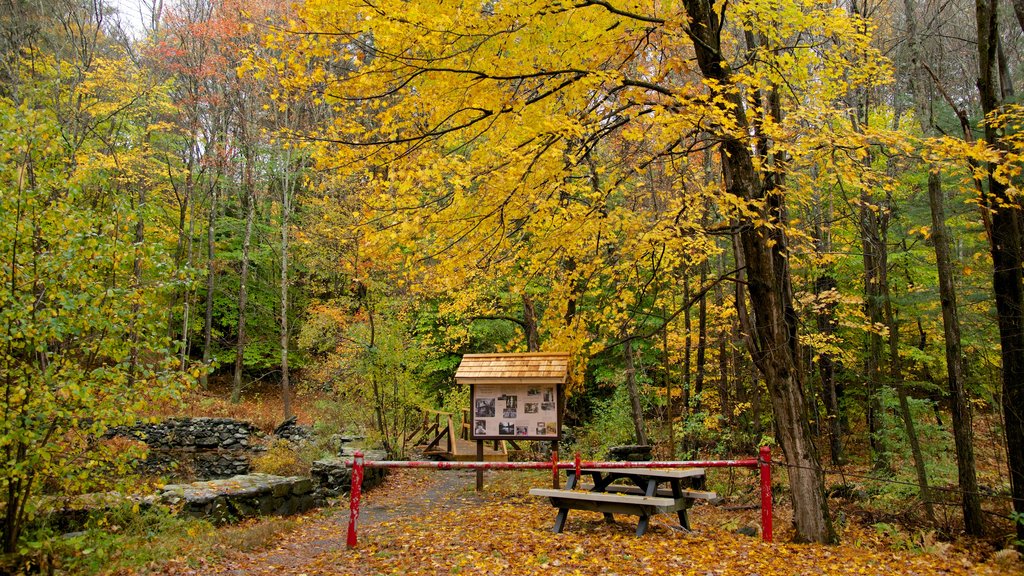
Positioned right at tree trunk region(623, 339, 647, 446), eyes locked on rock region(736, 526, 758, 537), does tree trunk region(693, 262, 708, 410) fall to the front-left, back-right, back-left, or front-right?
back-left

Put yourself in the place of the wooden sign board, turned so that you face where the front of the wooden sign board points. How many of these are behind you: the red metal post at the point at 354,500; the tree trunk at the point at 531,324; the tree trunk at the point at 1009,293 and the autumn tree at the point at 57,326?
1

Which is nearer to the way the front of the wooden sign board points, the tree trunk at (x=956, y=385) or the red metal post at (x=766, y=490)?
the red metal post

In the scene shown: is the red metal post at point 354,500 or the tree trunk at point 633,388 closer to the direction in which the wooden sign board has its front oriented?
the red metal post

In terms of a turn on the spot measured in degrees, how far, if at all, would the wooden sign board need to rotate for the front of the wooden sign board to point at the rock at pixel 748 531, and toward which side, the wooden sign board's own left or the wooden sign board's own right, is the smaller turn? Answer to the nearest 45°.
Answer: approximately 45° to the wooden sign board's own left

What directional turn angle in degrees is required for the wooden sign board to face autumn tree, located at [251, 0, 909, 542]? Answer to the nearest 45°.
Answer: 0° — it already faces it

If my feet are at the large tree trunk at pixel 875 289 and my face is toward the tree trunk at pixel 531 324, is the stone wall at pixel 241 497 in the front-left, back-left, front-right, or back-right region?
front-left

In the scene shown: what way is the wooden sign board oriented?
toward the camera

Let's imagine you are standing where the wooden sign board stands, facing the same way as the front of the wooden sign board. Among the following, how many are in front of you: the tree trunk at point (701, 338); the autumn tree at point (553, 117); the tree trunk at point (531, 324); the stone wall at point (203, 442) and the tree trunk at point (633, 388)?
1

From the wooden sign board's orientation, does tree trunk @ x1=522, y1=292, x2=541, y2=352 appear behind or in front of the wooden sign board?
behind

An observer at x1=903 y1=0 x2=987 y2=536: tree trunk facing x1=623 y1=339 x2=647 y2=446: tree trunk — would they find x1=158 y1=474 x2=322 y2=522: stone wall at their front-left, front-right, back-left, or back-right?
front-left

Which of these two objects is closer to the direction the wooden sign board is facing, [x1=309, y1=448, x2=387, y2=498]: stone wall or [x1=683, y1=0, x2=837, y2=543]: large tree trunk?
the large tree trunk

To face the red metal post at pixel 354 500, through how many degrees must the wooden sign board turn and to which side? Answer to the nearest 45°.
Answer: approximately 45° to its right

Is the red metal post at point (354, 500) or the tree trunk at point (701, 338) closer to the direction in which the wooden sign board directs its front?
the red metal post

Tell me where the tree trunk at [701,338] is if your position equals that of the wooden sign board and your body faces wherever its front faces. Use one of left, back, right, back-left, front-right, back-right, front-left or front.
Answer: back-left

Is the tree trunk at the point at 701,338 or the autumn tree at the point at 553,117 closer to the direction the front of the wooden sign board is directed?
the autumn tree

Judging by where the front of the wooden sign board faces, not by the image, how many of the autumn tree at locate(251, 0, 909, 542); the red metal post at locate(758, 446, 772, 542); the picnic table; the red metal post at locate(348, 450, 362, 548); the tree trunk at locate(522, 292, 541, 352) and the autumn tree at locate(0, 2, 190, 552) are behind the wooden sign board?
1

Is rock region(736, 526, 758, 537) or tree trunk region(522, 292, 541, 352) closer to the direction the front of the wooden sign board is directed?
the rock

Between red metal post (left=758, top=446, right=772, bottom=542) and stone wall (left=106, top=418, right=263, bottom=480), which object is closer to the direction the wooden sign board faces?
the red metal post
